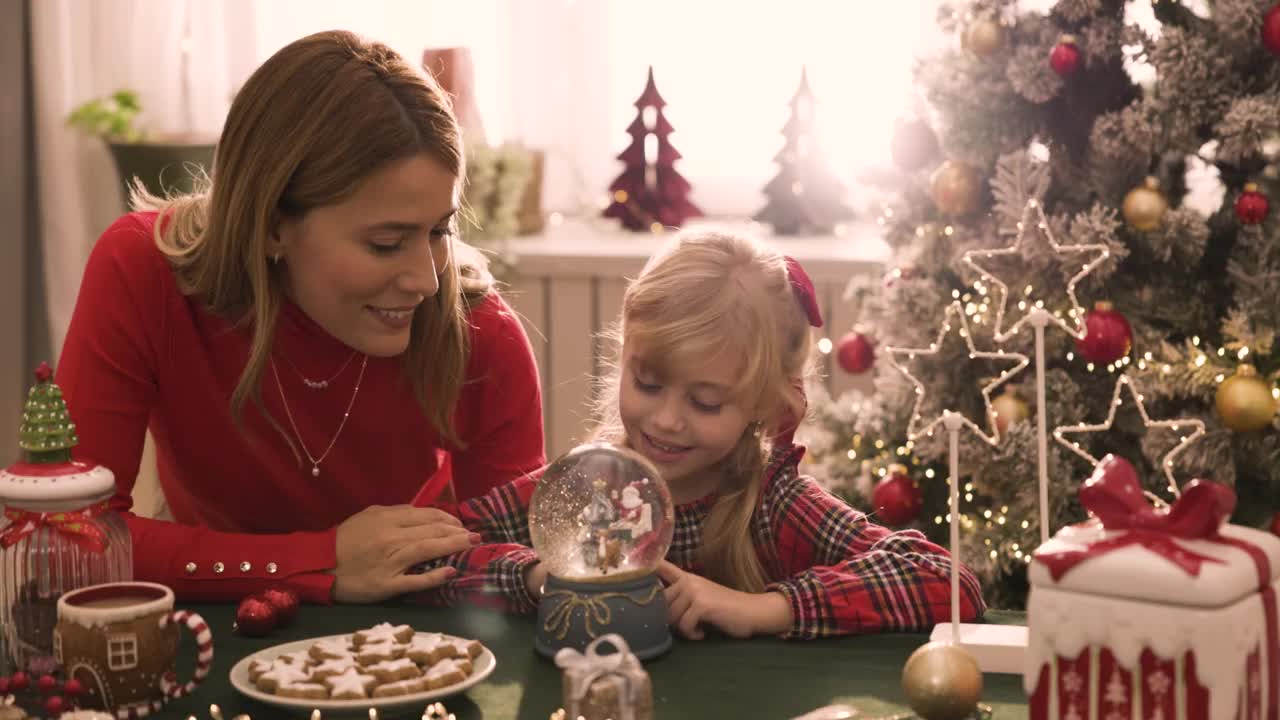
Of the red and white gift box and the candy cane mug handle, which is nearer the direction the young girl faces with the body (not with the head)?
the candy cane mug handle

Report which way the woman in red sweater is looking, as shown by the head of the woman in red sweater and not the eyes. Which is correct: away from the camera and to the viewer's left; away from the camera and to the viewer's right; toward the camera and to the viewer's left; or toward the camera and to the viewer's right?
toward the camera and to the viewer's right

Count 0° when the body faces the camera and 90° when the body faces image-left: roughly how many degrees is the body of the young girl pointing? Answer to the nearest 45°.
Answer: approximately 45°

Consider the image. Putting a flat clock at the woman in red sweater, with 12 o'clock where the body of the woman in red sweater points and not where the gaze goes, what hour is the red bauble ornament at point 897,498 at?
The red bauble ornament is roughly at 8 o'clock from the woman in red sweater.

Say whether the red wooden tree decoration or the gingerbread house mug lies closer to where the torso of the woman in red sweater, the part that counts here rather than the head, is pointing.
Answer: the gingerbread house mug

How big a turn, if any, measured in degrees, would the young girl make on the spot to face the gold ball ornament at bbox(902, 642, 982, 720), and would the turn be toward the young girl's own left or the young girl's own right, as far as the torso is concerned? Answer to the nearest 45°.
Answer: approximately 45° to the young girl's own left

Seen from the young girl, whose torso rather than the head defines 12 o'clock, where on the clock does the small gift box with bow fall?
The small gift box with bow is roughly at 11 o'clock from the young girl.

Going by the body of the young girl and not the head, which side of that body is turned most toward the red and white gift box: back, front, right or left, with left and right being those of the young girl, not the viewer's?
left
